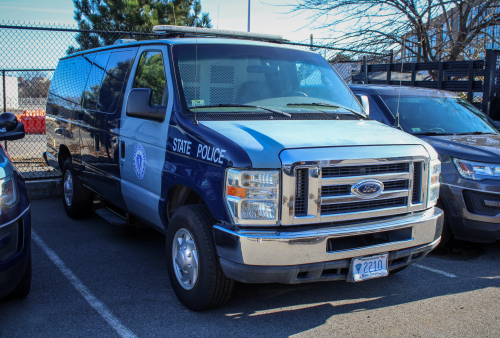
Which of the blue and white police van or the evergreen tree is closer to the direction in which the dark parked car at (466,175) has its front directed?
the blue and white police van

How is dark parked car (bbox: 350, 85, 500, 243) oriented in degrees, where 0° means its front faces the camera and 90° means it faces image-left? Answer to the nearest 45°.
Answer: approximately 315°

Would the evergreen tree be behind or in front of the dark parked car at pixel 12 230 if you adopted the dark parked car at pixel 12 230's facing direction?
behind

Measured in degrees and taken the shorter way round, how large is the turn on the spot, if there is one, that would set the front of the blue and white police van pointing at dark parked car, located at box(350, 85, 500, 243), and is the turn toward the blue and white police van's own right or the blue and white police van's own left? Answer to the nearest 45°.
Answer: approximately 90° to the blue and white police van's own left

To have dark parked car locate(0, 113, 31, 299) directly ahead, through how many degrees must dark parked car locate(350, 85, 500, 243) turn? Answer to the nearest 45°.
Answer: approximately 90° to its right

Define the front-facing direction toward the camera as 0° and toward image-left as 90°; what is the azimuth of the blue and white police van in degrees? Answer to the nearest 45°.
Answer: approximately 315°

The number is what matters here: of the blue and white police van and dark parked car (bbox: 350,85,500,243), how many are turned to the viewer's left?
0

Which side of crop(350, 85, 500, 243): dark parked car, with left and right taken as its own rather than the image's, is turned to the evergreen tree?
back

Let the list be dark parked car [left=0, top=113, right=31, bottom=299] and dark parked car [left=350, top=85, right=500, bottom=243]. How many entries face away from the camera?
0
